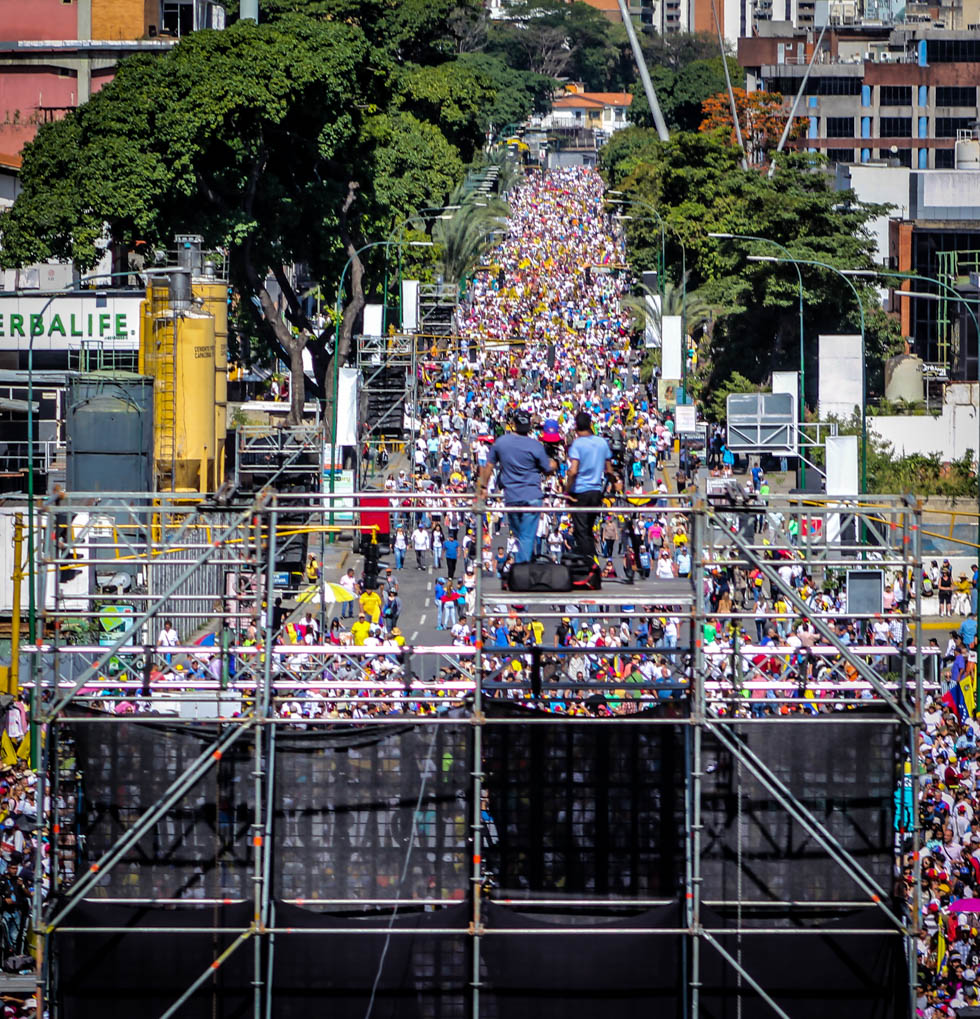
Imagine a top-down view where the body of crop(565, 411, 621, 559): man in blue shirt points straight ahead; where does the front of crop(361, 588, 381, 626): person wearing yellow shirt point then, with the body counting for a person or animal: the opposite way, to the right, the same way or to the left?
the opposite way

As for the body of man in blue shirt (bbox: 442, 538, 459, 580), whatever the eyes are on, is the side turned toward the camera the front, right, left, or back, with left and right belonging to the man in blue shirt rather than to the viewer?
front

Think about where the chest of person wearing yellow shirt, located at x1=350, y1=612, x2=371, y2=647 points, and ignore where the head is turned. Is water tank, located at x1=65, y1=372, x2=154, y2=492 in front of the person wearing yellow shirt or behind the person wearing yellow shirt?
behind

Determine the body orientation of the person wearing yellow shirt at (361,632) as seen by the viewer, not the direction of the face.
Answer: toward the camera

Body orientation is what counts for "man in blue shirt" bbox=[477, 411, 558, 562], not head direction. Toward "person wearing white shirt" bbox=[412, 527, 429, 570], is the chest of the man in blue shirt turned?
yes

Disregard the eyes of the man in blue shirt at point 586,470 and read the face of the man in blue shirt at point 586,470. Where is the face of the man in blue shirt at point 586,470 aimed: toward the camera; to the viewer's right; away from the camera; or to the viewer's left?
away from the camera

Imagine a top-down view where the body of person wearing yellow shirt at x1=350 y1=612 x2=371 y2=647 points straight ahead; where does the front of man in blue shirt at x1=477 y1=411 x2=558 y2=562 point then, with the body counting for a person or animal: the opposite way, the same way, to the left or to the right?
the opposite way

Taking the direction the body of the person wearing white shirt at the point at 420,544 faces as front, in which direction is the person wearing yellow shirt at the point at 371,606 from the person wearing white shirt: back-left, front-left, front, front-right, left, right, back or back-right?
front

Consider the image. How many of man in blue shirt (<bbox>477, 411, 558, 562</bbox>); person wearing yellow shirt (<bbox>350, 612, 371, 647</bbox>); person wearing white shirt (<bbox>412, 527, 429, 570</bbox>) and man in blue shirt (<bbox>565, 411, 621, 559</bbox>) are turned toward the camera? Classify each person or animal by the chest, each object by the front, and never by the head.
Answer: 2

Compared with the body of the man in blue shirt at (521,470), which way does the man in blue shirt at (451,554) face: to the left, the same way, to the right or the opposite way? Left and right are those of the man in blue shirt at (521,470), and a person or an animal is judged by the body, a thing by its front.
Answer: the opposite way

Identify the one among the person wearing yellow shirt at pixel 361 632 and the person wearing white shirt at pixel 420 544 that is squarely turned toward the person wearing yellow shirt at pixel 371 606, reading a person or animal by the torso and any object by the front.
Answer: the person wearing white shirt

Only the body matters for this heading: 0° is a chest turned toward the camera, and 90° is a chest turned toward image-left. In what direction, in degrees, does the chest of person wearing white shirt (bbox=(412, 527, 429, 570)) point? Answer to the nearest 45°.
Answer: approximately 0°

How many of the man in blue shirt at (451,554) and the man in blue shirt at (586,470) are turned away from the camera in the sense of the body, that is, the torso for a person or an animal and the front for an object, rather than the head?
1

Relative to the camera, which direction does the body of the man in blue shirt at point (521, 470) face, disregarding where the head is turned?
away from the camera

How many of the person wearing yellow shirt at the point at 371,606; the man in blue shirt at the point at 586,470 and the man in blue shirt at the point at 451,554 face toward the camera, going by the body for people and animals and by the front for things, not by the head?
2
